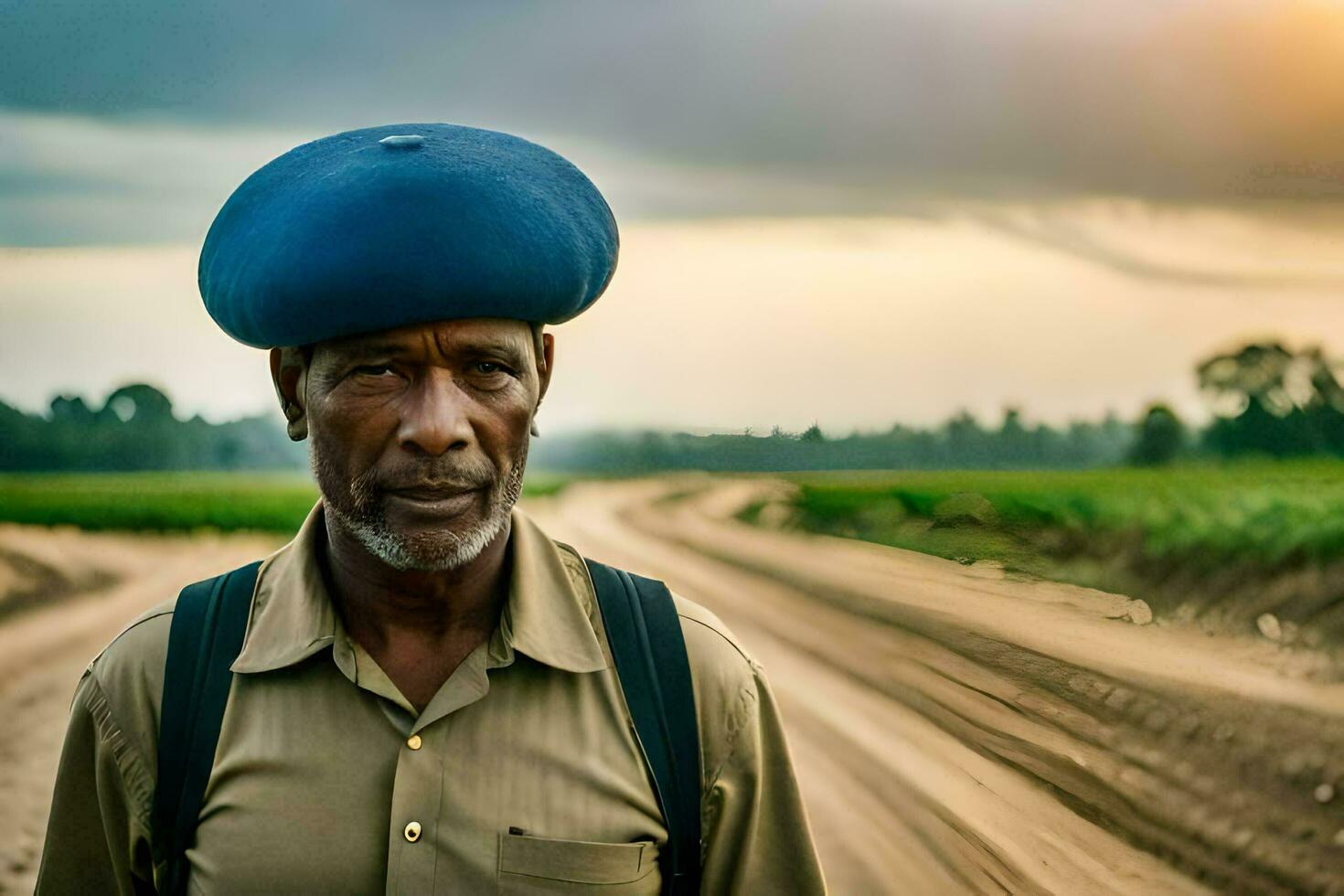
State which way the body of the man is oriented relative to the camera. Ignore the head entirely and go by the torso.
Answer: toward the camera

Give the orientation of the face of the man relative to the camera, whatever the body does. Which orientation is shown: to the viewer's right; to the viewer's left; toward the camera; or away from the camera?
toward the camera
